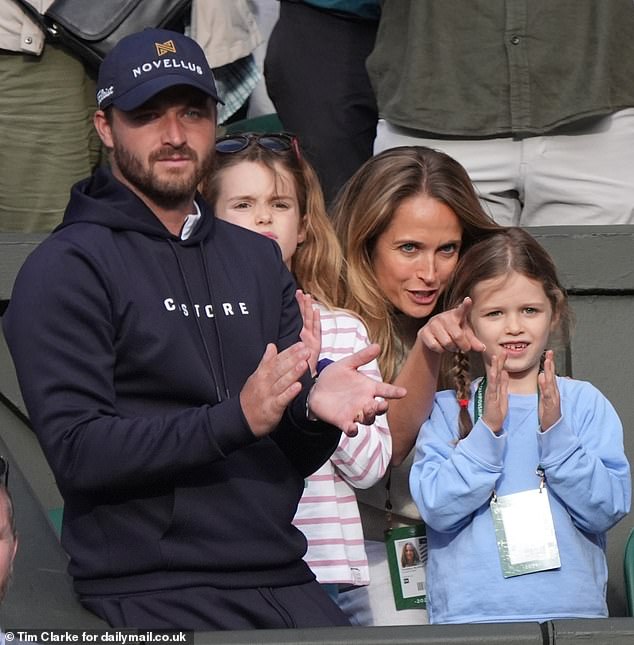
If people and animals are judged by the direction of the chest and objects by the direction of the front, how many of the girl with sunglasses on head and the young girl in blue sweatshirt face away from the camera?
0

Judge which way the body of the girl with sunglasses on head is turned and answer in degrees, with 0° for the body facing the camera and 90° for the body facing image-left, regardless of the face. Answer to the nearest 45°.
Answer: approximately 45°

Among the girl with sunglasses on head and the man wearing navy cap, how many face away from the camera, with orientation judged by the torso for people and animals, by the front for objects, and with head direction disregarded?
0

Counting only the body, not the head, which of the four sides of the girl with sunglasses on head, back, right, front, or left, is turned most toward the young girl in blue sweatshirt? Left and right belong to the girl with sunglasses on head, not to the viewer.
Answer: left

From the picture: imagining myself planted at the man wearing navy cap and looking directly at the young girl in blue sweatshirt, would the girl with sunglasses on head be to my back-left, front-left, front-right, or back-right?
front-left

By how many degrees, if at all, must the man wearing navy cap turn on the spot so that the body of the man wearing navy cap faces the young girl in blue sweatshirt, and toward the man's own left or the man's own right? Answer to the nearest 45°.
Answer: approximately 45° to the man's own left

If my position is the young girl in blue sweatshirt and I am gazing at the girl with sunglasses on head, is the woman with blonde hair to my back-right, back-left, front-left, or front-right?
front-right

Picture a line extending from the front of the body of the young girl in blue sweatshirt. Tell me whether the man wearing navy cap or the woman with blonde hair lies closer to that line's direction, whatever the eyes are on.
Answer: the man wearing navy cap

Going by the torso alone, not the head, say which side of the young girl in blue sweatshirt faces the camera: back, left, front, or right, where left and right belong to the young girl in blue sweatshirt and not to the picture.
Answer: front

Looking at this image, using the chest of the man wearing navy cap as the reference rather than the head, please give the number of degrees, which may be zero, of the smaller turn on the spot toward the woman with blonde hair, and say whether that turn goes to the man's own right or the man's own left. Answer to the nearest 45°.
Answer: approximately 90° to the man's own left

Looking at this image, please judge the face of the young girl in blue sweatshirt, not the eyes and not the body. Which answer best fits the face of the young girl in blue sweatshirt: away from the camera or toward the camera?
toward the camera

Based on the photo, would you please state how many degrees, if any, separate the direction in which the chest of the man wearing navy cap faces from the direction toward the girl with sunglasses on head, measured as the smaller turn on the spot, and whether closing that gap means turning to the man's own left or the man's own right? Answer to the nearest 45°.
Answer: approximately 90° to the man's own left

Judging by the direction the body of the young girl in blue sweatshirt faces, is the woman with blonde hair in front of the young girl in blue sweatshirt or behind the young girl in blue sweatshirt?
behind
